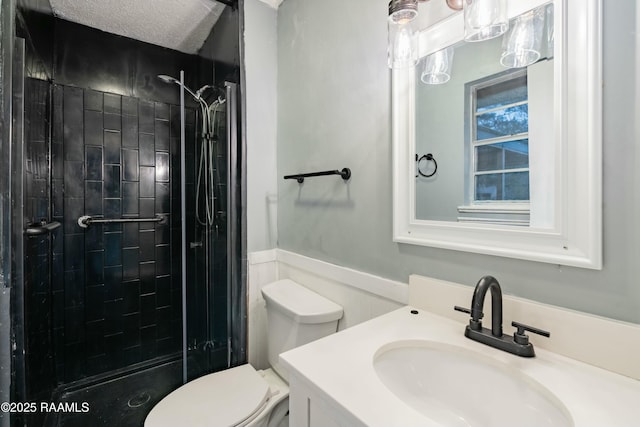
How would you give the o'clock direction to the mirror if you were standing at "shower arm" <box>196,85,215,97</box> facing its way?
The mirror is roughly at 8 o'clock from the shower arm.

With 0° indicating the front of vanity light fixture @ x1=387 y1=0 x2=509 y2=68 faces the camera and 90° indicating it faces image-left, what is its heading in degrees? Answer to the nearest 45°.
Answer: approximately 45°

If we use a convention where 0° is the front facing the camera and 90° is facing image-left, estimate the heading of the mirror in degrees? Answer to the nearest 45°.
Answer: approximately 45°

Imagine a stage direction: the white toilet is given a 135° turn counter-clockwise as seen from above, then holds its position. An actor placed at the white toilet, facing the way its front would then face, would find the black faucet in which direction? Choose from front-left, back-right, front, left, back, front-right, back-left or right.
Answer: front-right

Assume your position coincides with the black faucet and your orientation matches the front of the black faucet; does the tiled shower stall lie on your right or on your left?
on your right
